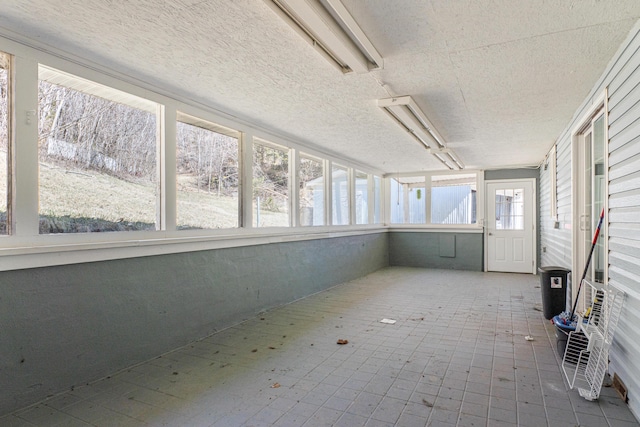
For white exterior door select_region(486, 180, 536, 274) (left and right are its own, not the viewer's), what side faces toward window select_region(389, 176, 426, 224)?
right

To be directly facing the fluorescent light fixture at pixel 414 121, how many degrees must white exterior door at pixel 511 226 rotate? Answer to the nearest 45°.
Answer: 0° — it already faces it

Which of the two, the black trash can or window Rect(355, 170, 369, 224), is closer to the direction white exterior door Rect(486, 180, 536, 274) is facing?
the black trash can

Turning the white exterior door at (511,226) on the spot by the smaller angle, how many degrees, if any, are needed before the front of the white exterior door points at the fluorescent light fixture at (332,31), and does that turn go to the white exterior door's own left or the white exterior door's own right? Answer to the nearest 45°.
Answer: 0° — it already faces it

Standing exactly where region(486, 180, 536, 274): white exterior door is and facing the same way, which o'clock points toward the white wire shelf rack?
The white wire shelf rack is roughly at 12 o'clock from the white exterior door.

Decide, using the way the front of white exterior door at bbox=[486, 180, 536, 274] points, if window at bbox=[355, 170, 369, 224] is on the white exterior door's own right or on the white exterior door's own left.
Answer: on the white exterior door's own right

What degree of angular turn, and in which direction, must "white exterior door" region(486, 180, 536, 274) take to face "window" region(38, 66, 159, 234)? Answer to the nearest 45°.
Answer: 0° — it already faces it

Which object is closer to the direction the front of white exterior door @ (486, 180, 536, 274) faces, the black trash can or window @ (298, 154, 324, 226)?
the black trash can

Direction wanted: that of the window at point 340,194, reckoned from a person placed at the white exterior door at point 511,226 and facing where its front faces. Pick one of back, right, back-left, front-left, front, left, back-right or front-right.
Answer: front-right

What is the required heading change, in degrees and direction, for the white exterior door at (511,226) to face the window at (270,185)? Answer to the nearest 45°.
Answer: approximately 45° to its right

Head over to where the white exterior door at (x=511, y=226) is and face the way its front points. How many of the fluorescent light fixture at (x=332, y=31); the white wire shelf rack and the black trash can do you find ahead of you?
3

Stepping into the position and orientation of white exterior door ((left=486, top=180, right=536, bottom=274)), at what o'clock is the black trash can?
The black trash can is roughly at 12 o'clock from the white exterior door.

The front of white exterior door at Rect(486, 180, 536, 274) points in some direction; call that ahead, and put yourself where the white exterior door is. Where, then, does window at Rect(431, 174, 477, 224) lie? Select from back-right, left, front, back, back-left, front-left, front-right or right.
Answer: right

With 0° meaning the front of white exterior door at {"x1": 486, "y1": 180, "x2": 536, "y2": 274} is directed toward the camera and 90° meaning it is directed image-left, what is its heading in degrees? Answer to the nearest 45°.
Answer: approximately 0°

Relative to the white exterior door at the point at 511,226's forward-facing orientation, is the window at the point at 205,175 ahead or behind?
ahead
